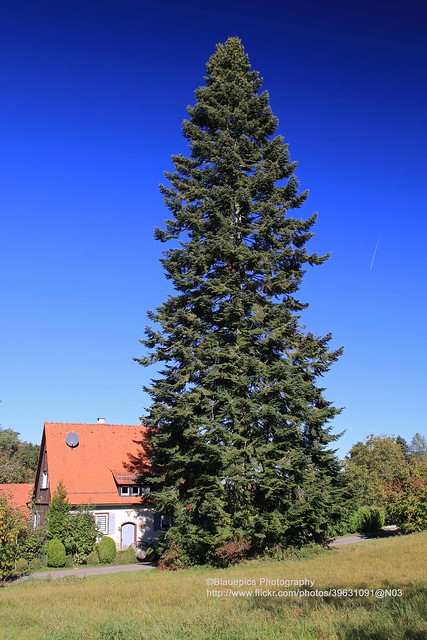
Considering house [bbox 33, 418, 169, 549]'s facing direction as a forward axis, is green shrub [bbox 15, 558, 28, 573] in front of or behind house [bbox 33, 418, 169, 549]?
in front

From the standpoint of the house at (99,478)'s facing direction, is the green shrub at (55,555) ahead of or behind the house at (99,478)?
ahead

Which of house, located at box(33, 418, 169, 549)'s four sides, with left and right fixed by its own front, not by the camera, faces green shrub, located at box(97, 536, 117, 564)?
front

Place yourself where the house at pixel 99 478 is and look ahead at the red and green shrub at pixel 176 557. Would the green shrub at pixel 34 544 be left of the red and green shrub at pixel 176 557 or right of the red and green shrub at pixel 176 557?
right

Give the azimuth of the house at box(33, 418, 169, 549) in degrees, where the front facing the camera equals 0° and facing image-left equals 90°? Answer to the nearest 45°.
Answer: approximately 0°

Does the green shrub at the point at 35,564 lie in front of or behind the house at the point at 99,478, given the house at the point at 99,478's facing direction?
in front

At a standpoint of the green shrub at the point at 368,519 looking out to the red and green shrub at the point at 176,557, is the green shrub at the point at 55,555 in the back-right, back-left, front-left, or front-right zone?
front-right
